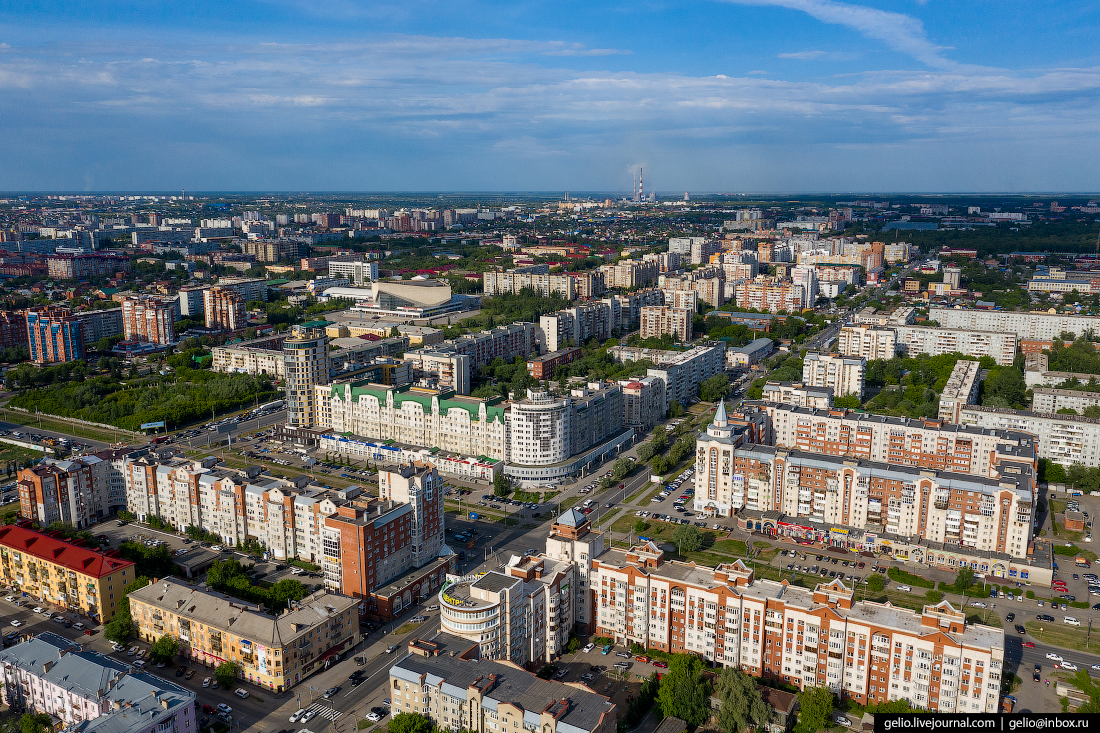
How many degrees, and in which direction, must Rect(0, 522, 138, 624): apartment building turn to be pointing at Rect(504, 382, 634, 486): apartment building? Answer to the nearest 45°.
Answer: approximately 135° to its left

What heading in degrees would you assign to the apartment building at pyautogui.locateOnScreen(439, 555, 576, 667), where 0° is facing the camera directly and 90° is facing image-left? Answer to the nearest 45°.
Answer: approximately 45°

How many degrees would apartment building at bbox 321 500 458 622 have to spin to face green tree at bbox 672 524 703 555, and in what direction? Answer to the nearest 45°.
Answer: approximately 45° to its left

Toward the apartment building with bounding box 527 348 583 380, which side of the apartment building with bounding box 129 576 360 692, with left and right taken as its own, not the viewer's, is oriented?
back

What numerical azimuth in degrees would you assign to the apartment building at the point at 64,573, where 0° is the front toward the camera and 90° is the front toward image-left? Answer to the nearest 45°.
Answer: approximately 45°

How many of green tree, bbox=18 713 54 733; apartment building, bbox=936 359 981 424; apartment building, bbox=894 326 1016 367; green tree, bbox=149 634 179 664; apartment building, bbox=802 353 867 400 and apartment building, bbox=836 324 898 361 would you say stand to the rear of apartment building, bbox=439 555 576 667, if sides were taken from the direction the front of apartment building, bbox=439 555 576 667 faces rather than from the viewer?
4

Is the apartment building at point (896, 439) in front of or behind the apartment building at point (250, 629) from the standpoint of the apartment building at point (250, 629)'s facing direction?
behind

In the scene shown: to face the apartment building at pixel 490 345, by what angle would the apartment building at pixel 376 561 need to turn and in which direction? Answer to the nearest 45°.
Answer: approximately 135° to its left
